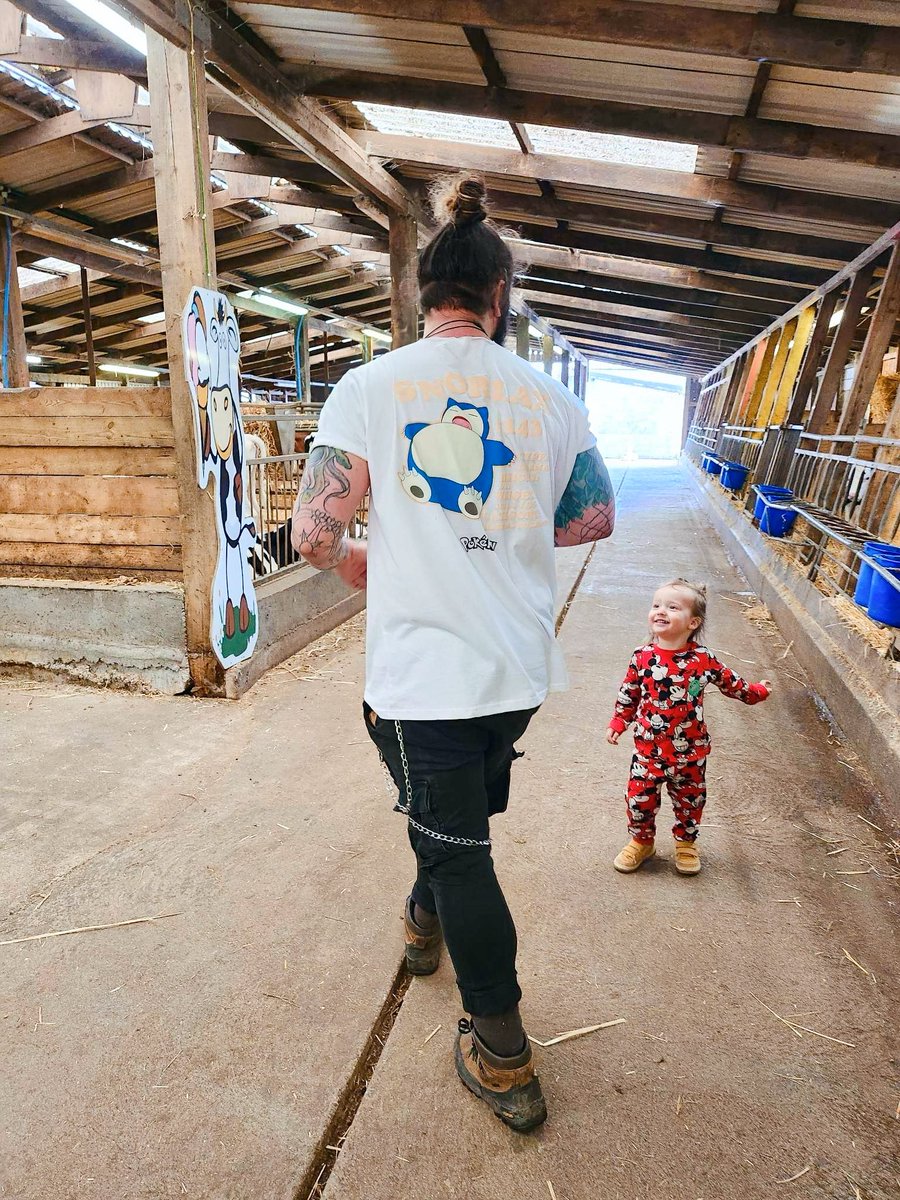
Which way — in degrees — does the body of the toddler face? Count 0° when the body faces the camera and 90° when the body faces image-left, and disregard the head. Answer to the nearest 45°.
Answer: approximately 0°

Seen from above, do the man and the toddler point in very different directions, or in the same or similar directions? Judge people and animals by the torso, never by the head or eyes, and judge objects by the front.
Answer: very different directions

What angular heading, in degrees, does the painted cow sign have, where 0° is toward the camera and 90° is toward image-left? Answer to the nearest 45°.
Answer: approximately 315°

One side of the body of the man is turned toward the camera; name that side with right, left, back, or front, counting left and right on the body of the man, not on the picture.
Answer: back

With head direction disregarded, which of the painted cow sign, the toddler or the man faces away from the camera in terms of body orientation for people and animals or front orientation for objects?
the man

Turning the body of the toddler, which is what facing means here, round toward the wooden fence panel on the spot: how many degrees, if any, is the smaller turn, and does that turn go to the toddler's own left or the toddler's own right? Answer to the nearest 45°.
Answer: approximately 90° to the toddler's own right

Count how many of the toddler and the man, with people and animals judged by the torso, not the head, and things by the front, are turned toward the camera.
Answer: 1

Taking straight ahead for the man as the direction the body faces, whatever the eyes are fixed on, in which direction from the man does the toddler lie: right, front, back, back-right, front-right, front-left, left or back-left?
front-right

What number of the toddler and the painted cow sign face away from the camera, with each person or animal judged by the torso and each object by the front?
0

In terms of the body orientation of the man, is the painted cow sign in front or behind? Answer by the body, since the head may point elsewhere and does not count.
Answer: in front
